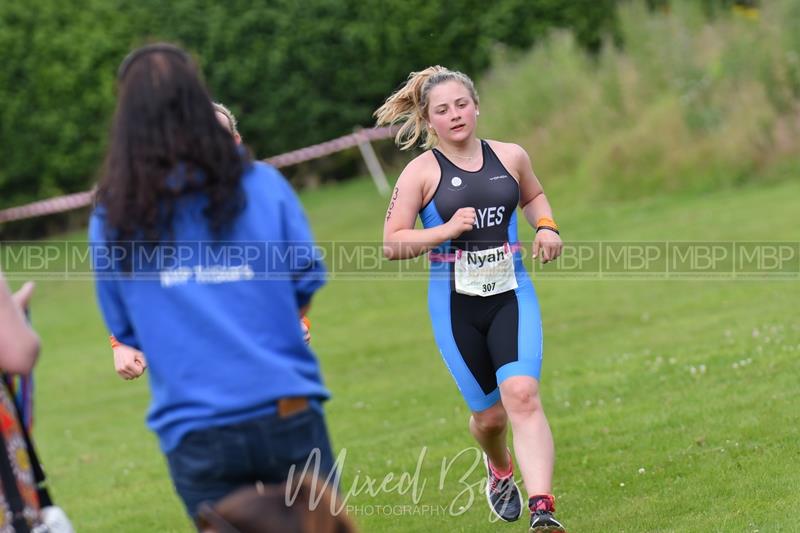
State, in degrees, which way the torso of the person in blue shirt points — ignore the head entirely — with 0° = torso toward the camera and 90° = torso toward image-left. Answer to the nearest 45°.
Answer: approximately 180°

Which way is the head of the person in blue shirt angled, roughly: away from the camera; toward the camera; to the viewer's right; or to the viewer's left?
away from the camera

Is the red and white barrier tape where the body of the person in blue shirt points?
yes
